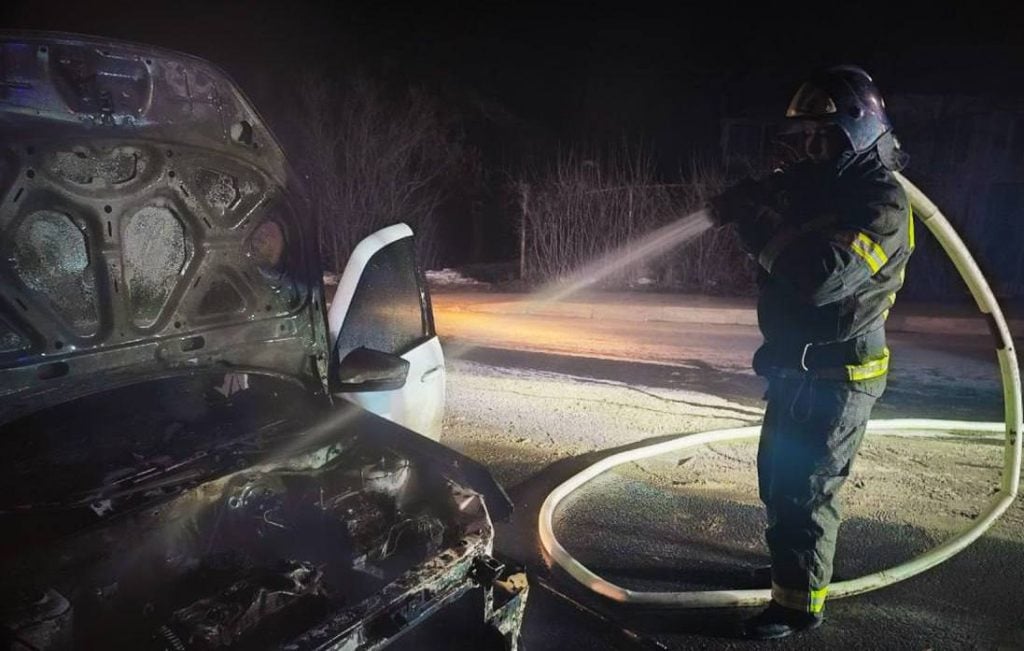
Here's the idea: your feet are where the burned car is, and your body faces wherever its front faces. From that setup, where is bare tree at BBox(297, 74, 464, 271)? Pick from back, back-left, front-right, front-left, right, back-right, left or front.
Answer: back-left

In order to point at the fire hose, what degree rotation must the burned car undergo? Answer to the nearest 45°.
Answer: approximately 45° to its left

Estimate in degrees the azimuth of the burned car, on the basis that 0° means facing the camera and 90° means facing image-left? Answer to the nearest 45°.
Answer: approximately 315°
